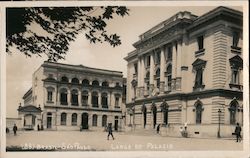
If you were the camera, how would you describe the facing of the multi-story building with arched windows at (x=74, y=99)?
facing the viewer and to the right of the viewer

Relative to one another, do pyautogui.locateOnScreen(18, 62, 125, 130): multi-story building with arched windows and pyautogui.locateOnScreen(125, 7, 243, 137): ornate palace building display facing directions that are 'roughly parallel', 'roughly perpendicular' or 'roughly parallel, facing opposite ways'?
roughly perpendicular

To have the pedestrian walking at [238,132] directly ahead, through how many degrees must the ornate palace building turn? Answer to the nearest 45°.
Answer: approximately 90° to its left

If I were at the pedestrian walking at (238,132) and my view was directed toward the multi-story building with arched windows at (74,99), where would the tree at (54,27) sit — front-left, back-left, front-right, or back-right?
back-left

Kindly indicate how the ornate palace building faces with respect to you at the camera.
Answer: facing the viewer and to the left of the viewer

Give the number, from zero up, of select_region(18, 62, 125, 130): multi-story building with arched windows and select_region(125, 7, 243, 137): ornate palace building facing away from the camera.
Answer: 0
